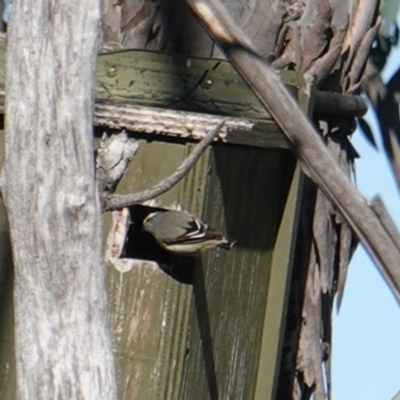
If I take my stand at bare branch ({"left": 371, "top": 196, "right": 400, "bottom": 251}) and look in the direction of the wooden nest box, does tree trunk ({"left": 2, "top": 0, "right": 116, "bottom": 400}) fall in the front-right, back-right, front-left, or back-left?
front-left

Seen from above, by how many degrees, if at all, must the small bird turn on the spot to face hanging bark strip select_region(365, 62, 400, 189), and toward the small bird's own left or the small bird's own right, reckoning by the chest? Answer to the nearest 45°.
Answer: approximately 180°

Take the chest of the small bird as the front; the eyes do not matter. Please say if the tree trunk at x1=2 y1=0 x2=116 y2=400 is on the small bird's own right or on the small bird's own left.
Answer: on the small bird's own left

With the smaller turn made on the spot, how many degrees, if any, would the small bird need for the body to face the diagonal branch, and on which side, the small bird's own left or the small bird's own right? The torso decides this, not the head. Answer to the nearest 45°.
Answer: approximately 135° to the small bird's own left

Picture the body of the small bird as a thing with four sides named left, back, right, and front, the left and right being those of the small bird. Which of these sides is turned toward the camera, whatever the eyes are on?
left
